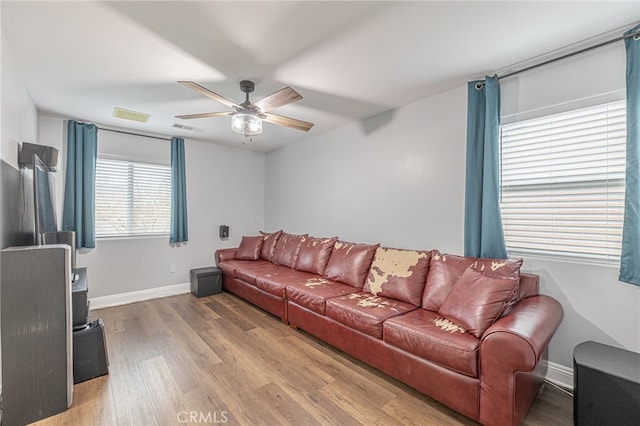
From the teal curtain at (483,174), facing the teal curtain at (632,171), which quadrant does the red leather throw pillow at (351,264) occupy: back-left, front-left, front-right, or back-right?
back-right

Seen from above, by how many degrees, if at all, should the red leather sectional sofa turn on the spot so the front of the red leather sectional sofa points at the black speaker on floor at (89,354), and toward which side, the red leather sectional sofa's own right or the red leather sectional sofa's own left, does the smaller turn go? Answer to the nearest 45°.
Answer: approximately 45° to the red leather sectional sofa's own right

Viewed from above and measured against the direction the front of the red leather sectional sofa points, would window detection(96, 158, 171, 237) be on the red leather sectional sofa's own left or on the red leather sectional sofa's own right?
on the red leather sectional sofa's own right

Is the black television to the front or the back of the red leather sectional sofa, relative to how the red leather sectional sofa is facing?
to the front

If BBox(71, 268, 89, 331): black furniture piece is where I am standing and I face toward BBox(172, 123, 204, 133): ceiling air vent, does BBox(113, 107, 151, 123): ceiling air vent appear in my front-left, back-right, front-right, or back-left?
front-left

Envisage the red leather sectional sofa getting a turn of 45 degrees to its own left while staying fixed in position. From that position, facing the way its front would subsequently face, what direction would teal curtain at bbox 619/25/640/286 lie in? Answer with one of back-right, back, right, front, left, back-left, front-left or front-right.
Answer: left

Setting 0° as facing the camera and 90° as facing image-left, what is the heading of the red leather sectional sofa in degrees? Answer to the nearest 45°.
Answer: approximately 45°

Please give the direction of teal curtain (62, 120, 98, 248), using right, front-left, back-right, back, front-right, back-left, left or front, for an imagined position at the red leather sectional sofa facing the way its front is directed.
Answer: front-right
